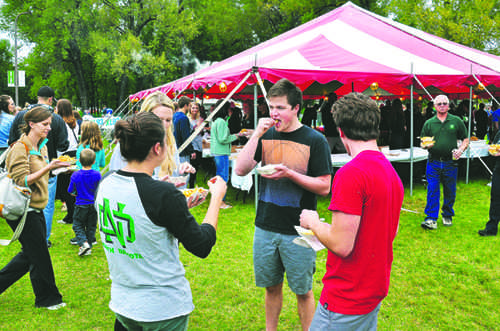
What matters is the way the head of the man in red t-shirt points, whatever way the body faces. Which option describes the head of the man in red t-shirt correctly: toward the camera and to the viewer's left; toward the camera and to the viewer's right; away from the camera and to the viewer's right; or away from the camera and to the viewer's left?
away from the camera and to the viewer's left

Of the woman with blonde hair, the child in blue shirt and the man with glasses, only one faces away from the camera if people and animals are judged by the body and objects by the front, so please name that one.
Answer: the child in blue shirt

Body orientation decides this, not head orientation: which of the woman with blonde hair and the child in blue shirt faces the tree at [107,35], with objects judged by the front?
the child in blue shirt

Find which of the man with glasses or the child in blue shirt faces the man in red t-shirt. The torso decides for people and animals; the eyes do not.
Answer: the man with glasses

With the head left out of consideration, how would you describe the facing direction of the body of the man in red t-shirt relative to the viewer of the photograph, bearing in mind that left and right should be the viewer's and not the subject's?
facing away from the viewer and to the left of the viewer

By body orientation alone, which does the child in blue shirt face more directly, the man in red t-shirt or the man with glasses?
the man with glasses

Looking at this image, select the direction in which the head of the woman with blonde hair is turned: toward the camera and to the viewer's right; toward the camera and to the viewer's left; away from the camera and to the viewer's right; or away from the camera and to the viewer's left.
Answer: toward the camera and to the viewer's right

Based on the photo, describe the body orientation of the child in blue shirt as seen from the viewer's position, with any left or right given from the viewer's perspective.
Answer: facing away from the viewer
